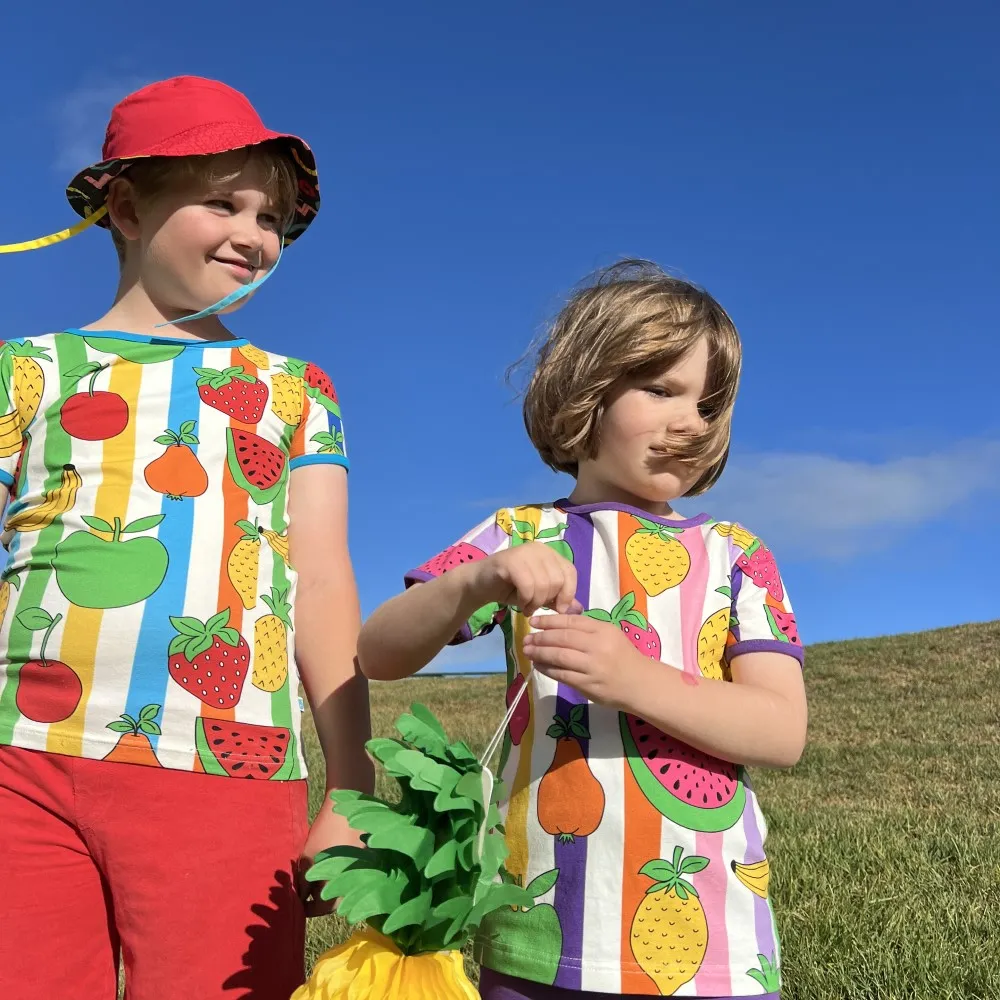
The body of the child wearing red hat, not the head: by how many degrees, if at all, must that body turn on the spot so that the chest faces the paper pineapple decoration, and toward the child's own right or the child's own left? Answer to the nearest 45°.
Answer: approximately 45° to the child's own left

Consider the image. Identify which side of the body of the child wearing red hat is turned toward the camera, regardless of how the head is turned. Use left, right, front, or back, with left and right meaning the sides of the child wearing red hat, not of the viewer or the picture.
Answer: front

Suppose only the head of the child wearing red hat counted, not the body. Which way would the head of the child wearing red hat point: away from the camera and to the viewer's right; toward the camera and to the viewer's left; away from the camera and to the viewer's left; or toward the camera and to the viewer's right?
toward the camera and to the viewer's right
